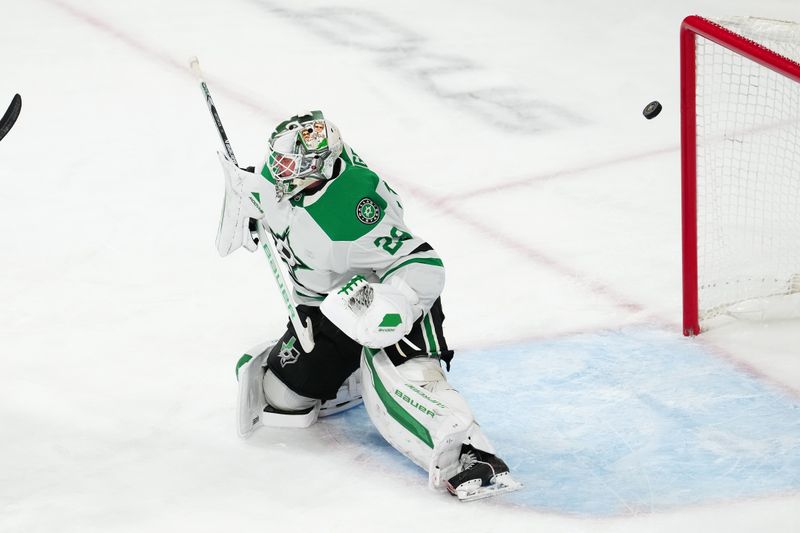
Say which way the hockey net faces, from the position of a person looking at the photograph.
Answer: facing the viewer and to the left of the viewer

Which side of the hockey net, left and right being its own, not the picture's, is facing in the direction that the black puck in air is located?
front
